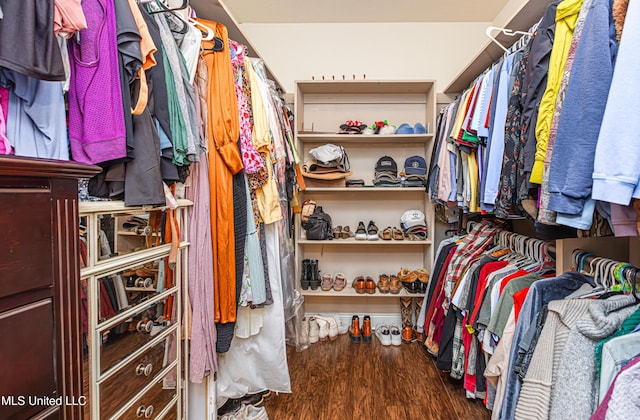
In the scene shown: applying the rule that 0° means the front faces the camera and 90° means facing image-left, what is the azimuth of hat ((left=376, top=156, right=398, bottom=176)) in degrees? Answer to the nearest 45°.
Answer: approximately 0°
